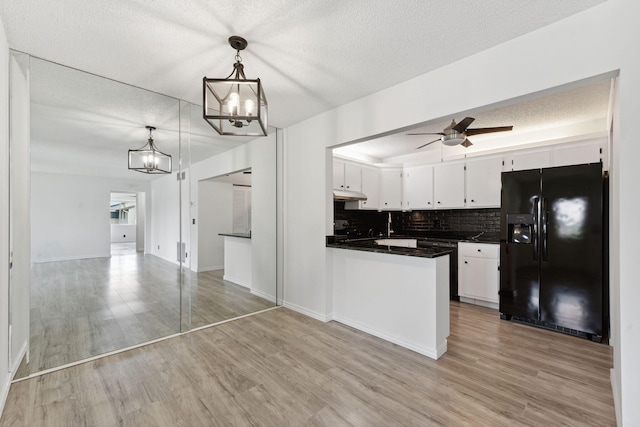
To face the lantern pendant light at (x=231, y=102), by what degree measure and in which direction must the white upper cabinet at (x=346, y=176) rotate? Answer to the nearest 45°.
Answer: approximately 45° to its right

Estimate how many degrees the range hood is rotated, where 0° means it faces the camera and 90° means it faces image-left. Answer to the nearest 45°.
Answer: approximately 315°

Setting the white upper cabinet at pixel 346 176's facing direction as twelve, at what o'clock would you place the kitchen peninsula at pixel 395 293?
The kitchen peninsula is roughly at 1 o'clock from the white upper cabinet.
